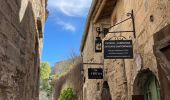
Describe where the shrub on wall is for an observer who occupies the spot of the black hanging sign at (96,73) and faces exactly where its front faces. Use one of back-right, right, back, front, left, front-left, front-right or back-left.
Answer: back

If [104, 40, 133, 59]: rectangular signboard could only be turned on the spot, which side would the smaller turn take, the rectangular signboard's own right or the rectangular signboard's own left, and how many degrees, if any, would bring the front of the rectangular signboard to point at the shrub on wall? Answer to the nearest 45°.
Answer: approximately 180°

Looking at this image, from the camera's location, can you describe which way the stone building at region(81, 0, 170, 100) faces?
facing the viewer and to the left of the viewer

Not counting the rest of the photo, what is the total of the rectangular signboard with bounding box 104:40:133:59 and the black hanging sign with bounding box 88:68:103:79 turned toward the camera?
2

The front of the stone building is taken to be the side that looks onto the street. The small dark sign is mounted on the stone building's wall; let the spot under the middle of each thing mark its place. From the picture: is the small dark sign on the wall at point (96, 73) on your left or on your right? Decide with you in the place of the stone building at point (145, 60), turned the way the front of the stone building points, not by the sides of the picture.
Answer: on your right

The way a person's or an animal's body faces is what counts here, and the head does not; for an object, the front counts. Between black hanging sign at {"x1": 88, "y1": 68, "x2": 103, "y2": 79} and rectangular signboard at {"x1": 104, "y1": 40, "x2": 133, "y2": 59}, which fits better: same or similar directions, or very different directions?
same or similar directions

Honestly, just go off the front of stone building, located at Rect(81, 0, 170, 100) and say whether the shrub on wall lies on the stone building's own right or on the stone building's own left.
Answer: on the stone building's own right

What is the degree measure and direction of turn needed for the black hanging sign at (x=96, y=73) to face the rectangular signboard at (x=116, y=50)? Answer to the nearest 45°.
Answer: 0° — it already faces it

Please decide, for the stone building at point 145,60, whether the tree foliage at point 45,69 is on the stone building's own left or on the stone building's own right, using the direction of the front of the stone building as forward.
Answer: on the stone building's own right

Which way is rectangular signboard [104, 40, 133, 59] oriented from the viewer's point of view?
toward the camera

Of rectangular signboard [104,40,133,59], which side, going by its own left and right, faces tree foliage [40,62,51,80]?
back
